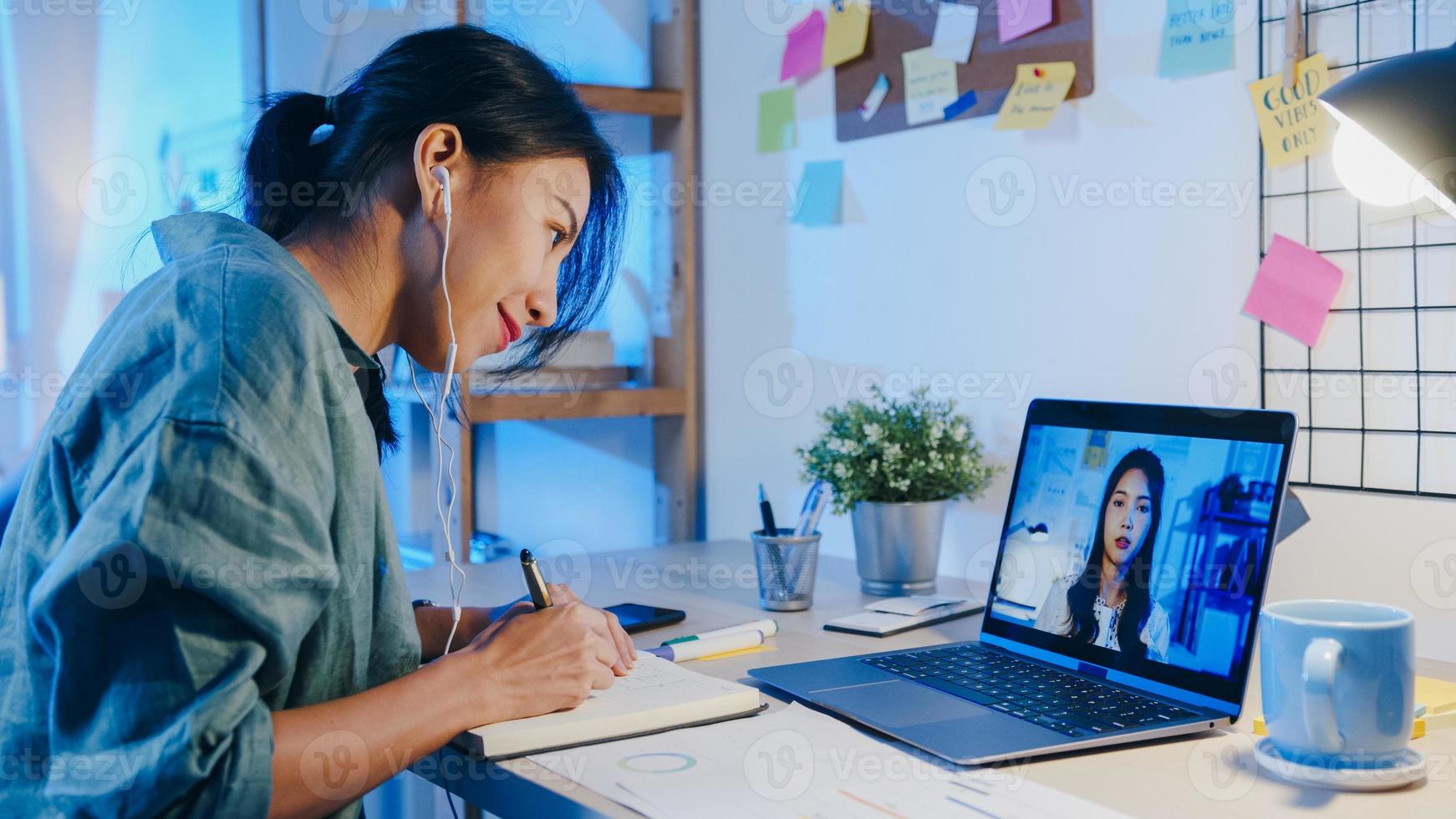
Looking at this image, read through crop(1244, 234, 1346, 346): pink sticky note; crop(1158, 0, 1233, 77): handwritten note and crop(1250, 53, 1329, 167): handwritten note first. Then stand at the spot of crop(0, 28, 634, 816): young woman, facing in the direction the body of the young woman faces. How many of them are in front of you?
3

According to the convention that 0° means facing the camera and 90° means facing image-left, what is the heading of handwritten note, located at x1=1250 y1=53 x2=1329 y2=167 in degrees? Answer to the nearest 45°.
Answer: approximately 0°

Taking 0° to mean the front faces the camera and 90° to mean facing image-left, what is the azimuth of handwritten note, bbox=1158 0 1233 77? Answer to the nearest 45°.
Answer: approximately 0°

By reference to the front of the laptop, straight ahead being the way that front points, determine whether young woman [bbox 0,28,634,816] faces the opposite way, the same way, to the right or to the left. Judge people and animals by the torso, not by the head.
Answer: the opposite way

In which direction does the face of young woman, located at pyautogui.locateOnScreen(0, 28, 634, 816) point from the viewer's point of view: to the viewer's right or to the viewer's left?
to the viewer's right

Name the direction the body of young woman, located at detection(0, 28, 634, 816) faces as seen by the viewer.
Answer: to the viewer's right

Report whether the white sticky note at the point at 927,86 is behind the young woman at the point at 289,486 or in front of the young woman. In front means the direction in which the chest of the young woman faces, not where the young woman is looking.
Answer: in front

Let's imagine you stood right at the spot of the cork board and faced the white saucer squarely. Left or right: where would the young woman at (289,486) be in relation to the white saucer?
right
